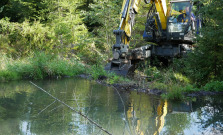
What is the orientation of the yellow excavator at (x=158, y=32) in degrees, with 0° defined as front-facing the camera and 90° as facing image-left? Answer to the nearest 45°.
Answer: approximately 45°
